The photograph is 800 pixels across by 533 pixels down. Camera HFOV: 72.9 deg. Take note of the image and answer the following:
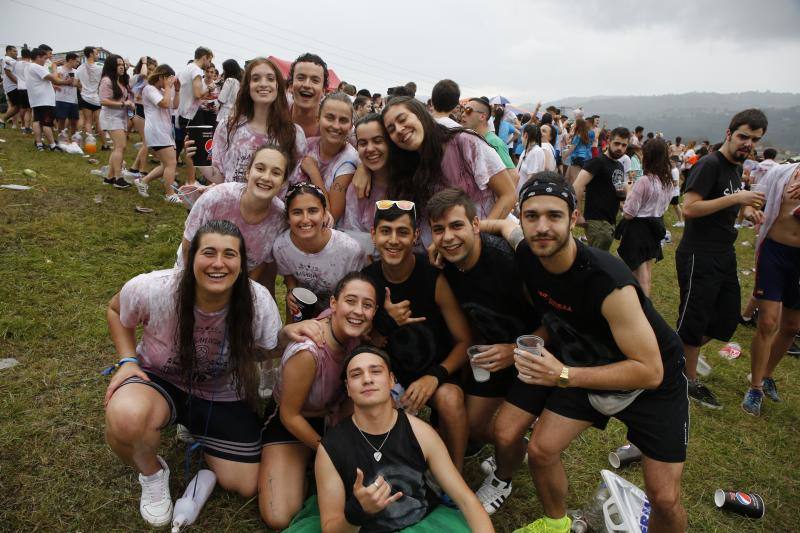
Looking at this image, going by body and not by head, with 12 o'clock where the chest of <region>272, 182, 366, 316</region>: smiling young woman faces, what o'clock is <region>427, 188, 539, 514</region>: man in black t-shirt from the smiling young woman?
The man in black t-shirt is roughly at 10 o'clock from the smiling young woman.

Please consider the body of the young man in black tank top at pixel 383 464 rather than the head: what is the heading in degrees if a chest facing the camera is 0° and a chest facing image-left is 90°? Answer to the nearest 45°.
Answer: approximately 0°

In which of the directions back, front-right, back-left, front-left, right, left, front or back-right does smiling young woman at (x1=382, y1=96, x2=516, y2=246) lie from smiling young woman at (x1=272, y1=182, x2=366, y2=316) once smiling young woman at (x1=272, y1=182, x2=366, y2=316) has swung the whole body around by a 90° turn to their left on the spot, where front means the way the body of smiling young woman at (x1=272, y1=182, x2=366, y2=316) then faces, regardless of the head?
front

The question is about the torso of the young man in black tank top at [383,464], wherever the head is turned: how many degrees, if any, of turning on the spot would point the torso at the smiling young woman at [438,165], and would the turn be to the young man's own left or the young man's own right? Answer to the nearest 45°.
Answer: approximately 180°

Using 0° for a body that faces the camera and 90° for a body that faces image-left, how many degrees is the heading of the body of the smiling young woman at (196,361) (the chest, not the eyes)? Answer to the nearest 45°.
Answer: approximately 0°

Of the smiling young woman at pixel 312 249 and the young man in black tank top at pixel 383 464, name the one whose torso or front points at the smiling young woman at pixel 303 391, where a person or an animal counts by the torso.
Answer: the smiling young woman at pixel 312 249

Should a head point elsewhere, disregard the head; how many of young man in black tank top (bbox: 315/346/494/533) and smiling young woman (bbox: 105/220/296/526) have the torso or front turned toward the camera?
2

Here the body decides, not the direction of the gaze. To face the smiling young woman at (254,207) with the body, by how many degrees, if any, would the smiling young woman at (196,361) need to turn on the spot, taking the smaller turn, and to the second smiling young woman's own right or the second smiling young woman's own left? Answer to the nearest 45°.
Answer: approximately 135° to the second smiling young woman's own left

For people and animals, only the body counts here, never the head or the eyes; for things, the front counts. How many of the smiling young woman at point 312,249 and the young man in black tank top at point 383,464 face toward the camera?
2

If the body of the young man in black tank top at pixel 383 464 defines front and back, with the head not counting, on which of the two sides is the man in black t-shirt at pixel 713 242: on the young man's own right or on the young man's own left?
on the young man's own left

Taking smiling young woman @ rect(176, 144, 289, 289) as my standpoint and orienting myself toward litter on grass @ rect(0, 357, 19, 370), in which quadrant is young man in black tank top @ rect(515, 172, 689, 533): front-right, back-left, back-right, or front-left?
back-left

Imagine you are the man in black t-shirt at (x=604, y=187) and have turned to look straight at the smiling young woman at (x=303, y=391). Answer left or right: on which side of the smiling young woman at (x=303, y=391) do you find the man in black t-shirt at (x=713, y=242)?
left
